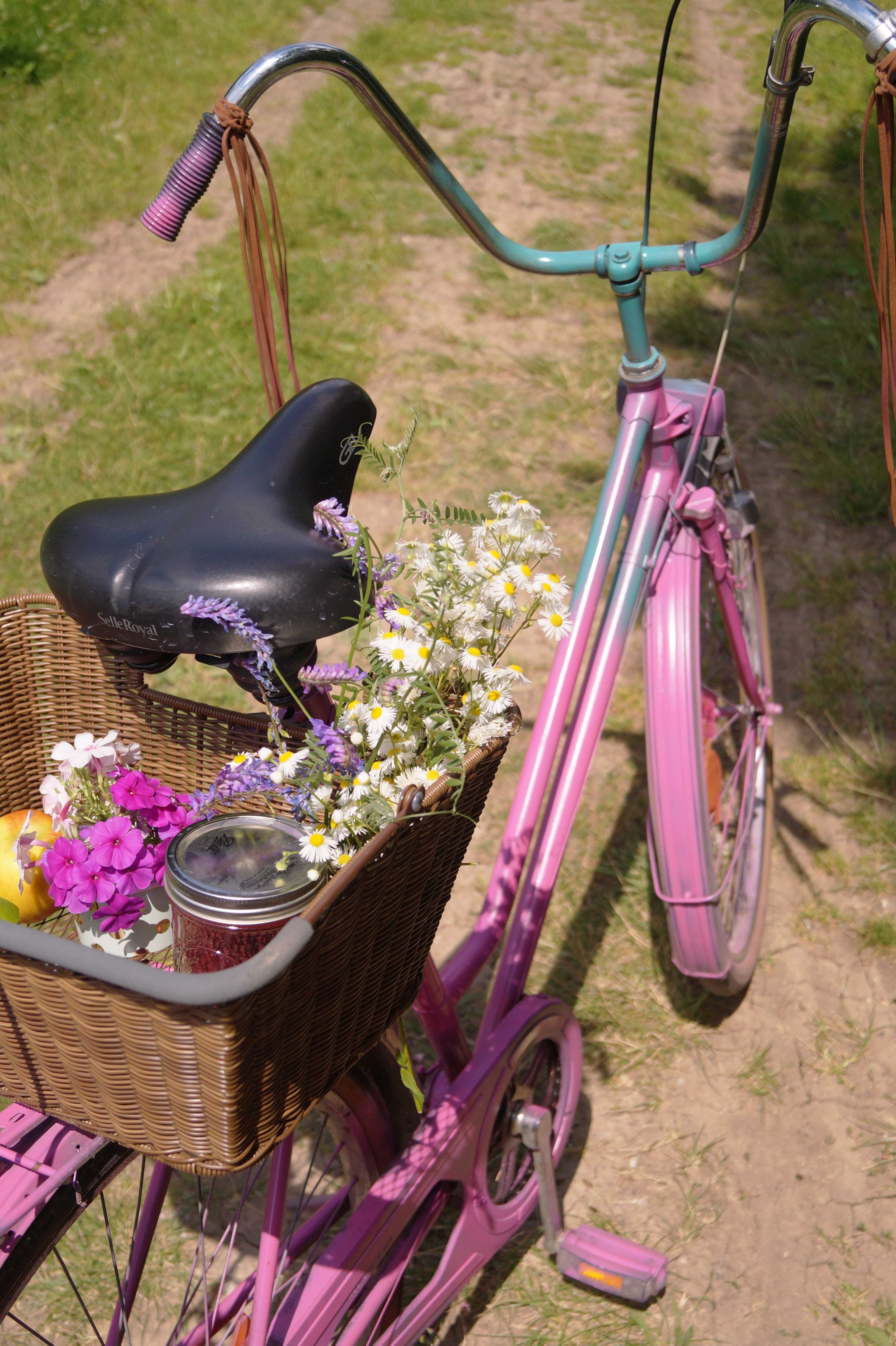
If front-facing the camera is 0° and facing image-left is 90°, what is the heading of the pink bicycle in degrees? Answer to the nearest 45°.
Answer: approximately 225°
